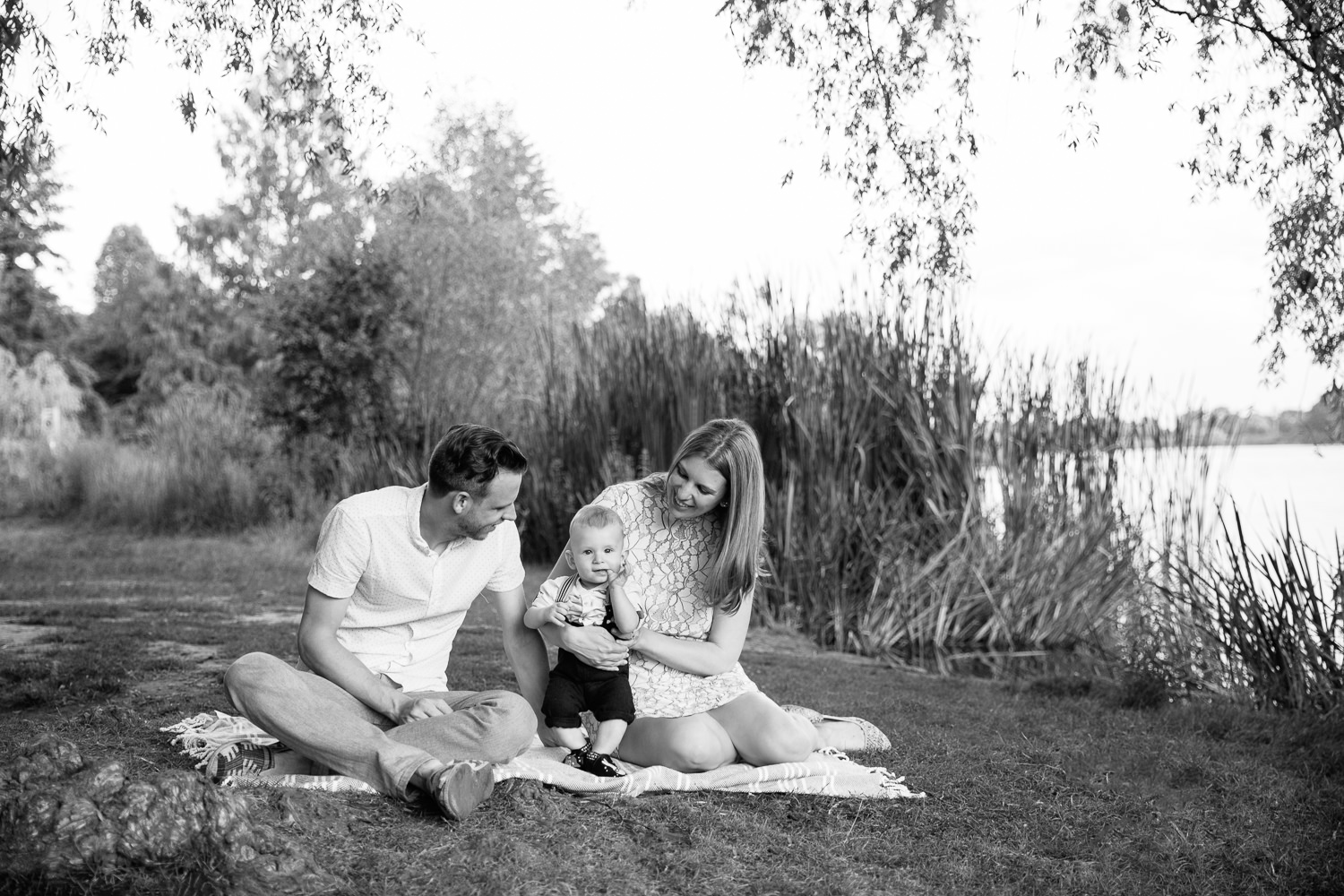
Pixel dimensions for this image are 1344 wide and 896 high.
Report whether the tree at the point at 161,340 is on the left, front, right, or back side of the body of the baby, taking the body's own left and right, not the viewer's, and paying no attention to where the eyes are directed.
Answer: back

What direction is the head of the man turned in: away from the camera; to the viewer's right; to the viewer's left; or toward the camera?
to the viewer's right

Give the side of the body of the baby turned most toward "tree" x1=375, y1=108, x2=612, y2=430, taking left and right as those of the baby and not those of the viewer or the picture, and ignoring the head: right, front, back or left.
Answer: back

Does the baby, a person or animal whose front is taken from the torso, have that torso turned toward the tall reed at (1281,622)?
no

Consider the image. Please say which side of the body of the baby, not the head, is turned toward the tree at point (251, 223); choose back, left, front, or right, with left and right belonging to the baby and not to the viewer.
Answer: back

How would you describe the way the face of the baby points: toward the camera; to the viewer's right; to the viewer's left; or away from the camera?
toward the camera

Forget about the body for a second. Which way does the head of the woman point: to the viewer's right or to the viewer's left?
to the viewer's left

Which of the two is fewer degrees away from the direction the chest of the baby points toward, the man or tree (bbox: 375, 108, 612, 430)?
the man

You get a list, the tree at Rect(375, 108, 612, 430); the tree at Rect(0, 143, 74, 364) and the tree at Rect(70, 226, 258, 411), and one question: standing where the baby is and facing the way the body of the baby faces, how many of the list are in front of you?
0

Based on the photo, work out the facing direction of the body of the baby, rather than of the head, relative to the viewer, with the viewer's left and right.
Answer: facing the viewer

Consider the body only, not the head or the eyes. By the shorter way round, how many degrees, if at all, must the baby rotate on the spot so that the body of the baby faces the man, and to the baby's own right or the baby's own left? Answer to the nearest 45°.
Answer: approximately 90° to the baby's own right

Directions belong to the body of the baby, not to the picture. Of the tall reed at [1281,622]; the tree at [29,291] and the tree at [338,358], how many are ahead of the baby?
0

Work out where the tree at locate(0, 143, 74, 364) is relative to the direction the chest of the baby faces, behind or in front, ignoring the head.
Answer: behind
